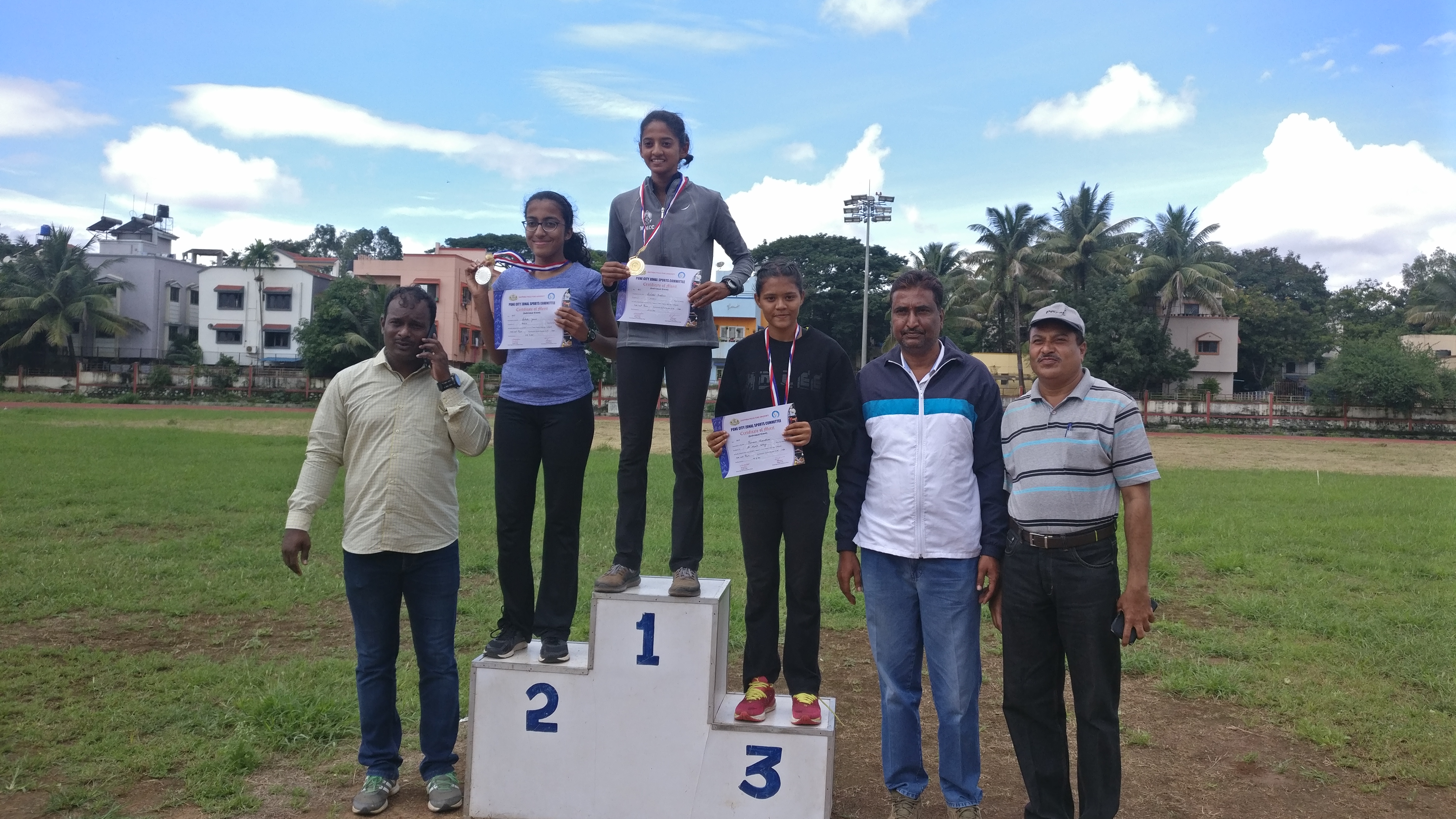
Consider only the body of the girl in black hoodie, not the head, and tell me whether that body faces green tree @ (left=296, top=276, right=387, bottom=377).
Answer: no

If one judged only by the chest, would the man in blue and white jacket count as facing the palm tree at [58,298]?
no

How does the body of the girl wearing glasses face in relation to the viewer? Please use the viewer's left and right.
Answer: facing the viewer

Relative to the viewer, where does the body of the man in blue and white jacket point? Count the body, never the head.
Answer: toward the camera

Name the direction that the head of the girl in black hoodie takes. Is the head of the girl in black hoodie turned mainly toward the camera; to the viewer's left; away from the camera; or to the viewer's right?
toward the camera

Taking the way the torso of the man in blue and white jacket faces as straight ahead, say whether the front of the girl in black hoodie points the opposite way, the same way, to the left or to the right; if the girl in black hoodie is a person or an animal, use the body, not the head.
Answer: the same way

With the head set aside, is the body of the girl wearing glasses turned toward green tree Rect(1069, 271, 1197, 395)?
no

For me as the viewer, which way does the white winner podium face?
facing the viewer

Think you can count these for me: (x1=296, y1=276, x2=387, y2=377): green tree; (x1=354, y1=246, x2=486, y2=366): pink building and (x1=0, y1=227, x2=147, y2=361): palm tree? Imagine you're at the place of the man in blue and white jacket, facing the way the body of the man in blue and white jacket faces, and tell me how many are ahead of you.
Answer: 0

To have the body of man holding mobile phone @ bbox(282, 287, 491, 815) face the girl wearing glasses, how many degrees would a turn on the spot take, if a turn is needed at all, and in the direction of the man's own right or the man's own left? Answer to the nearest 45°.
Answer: approximately 90° to the man's own left

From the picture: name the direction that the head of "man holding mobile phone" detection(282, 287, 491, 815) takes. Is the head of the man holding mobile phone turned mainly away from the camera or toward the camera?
toward the camera

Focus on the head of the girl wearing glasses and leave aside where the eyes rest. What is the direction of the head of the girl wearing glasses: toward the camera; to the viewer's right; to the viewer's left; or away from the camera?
toward the camera

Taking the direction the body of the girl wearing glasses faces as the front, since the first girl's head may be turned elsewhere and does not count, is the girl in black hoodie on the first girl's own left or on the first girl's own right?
on the first girl's own left

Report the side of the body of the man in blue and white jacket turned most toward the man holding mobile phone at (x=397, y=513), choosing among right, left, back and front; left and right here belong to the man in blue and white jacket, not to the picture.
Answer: right

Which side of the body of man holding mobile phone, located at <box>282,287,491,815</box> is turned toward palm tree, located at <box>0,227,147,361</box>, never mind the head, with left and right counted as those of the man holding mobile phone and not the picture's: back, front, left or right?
back

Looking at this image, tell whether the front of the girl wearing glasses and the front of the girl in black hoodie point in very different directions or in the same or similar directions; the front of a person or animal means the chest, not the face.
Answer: same or similar directions

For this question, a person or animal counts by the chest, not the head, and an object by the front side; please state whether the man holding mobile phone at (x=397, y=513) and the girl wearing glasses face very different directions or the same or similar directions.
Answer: same or similar directions

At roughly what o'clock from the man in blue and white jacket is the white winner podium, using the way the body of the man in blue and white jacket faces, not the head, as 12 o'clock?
The white winner podium is roughly at 3 o'clock from the man in blue and white jacket.
